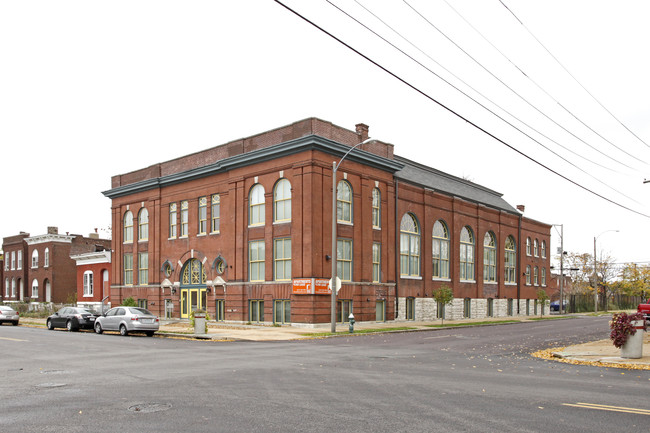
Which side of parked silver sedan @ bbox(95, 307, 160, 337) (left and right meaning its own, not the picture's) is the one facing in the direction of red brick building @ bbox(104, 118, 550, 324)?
right

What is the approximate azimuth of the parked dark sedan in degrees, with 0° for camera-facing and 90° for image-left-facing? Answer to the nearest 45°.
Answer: approximately 135°

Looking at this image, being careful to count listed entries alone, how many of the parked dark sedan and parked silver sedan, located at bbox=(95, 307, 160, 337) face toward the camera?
0

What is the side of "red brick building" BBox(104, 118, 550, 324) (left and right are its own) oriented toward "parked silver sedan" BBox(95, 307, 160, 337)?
front

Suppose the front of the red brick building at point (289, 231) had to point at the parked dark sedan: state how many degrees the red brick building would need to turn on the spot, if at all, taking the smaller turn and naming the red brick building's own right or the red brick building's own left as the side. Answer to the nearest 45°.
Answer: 0° — it already faces it

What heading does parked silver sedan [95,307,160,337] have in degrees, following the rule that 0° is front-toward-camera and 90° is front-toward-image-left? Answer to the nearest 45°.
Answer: approximately 135°

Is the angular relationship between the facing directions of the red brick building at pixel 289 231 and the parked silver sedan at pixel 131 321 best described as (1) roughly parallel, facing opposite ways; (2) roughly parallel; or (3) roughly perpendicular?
roughly perpendicular
